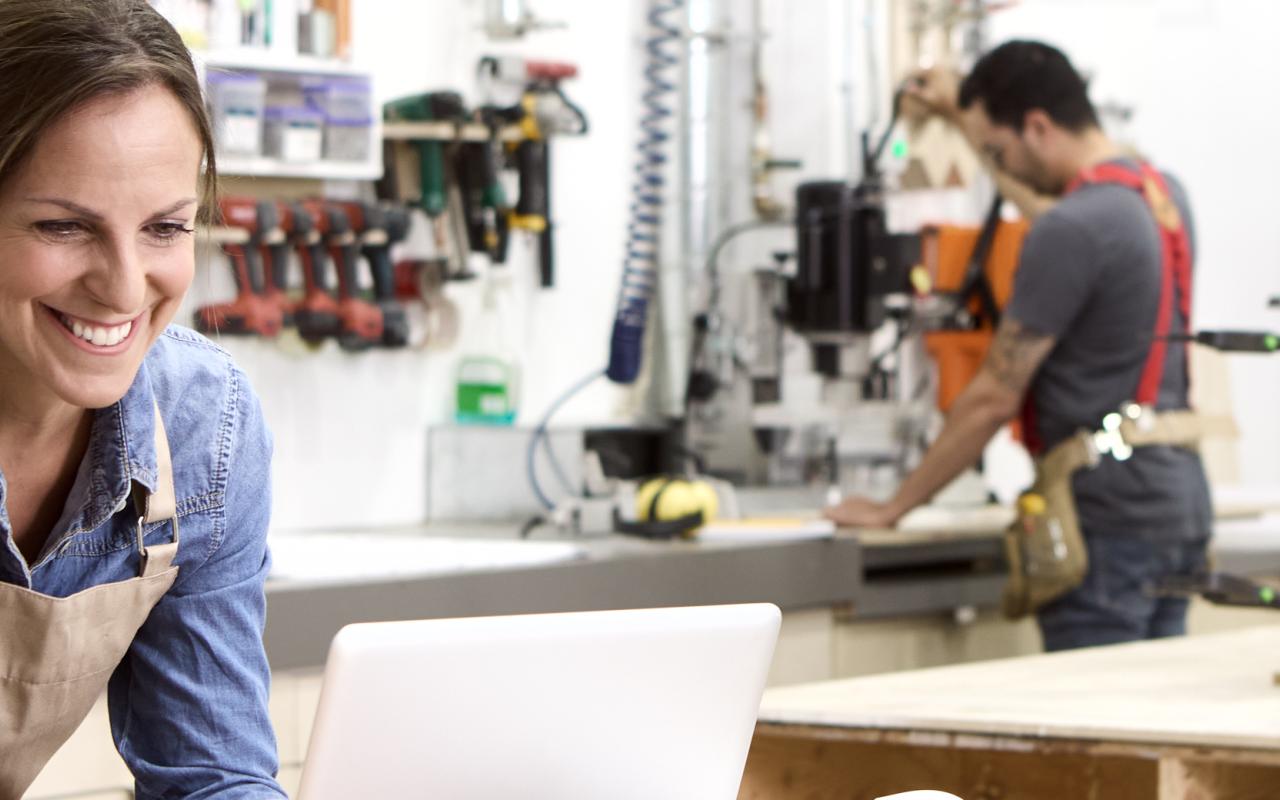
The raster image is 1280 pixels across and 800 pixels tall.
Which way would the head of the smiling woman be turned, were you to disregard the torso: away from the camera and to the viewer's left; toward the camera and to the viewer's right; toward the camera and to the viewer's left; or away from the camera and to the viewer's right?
toward the camera and to the viewer's right

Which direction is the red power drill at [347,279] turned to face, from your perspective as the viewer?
facing to the left of the viewer

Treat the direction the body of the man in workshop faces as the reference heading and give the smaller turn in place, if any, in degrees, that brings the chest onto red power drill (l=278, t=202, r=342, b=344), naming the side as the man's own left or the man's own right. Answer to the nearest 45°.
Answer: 0° — they already face it

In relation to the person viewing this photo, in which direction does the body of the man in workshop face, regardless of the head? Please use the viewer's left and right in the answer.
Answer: facing to the left of the viewer

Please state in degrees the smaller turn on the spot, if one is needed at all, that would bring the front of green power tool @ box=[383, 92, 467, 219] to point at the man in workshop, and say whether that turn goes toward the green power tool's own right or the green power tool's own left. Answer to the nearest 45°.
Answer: approximately 135° to the green power tool's own left
